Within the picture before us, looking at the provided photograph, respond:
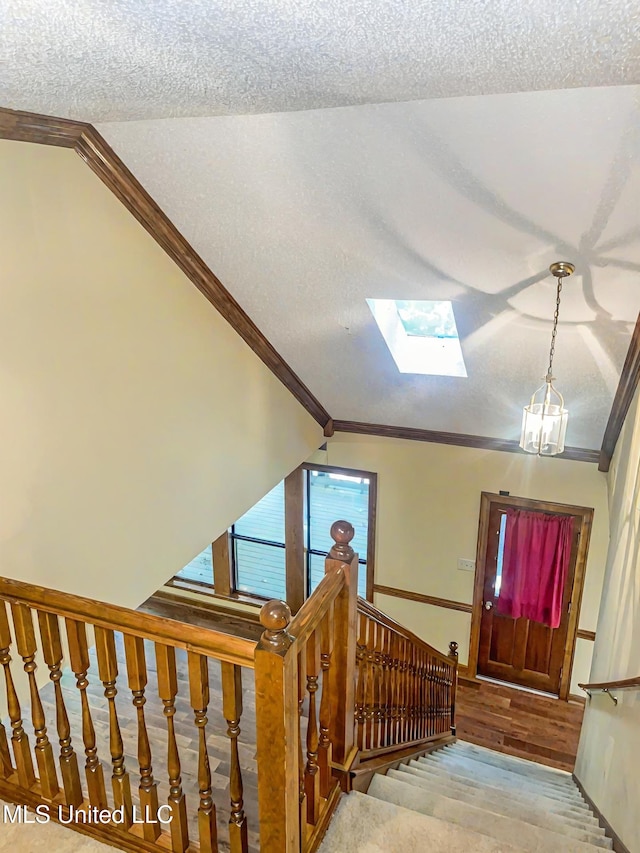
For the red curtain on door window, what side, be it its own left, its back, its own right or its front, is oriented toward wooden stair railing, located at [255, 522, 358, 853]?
front

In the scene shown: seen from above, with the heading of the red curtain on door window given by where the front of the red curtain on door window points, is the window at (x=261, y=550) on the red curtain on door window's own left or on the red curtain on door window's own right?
on the red curtain on door window's own right

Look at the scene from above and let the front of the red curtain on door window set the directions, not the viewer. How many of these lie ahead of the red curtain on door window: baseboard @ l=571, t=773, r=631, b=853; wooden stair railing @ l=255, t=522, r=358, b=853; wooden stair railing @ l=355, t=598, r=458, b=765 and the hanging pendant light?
4

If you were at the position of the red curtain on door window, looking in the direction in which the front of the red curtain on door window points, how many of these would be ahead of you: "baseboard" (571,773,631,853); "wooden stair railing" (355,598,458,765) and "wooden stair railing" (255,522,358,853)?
3

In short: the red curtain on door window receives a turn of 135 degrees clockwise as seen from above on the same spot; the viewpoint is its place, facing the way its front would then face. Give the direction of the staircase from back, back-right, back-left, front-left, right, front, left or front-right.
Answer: back-left

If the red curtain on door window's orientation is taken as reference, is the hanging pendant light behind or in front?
in front

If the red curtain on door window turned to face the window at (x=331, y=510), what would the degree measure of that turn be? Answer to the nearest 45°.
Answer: approximately 90° to its right

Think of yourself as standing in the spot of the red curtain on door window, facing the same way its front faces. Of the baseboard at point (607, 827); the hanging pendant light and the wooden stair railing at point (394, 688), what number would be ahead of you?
3

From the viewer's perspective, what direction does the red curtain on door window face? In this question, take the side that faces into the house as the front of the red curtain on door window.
toward the camera

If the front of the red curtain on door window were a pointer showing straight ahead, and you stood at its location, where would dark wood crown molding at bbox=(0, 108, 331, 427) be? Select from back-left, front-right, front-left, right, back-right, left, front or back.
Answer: front-right

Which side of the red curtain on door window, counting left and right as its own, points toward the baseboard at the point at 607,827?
front

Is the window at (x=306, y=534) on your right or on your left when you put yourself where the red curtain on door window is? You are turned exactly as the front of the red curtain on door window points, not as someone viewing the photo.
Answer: on your right
